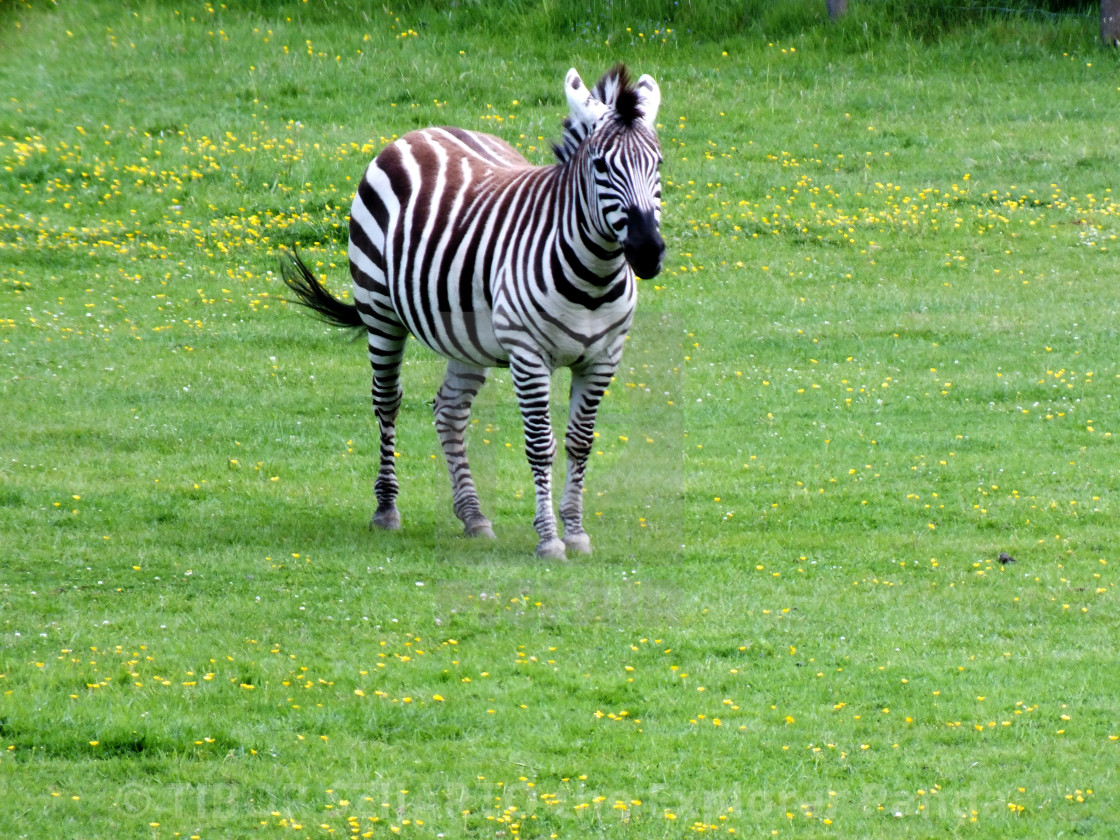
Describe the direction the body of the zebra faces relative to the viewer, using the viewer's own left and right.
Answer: facing the viewer and to the right of the viewer
